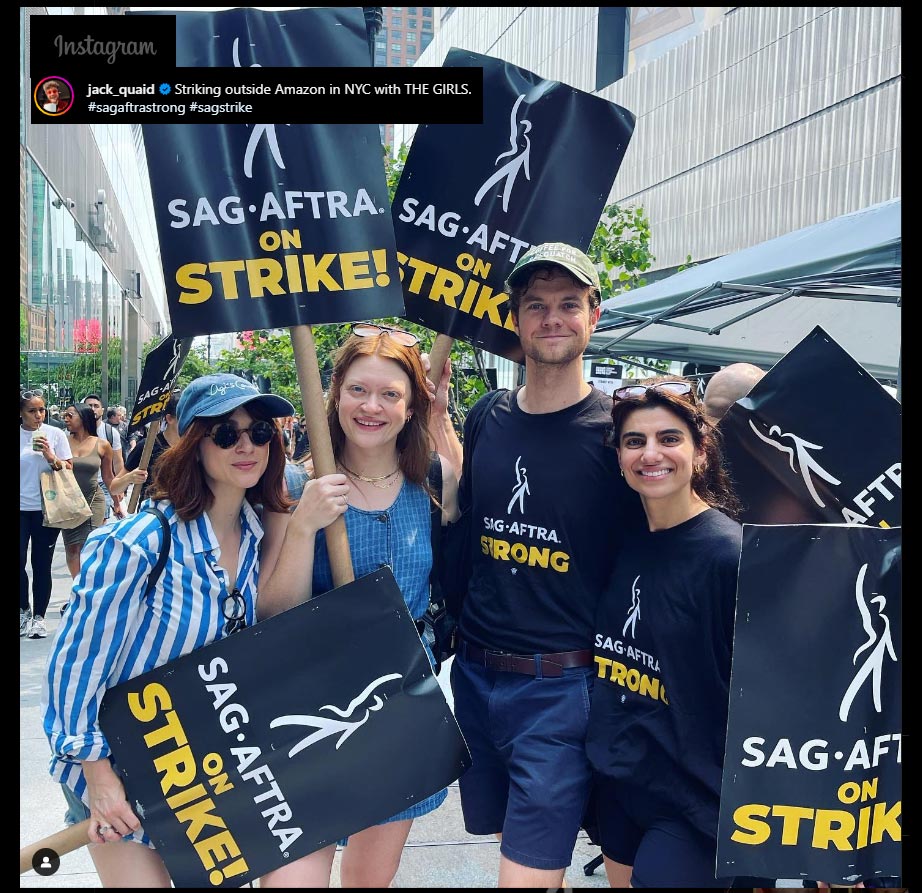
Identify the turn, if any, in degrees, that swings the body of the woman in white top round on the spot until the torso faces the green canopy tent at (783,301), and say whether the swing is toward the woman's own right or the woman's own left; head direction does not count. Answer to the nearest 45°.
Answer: approximately 45° to the woman's own left

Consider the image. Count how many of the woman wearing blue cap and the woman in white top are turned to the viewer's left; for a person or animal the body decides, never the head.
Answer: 0

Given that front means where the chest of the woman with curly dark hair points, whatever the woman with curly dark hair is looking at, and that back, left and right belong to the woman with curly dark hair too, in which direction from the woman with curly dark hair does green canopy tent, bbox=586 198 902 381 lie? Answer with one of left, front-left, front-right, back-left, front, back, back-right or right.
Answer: back-right

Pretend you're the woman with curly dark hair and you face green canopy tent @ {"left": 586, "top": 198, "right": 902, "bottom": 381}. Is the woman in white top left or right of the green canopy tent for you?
left

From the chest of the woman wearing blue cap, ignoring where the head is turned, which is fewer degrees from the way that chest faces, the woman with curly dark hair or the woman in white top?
the woman with curly dark hair

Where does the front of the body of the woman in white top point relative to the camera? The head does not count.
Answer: toward the camera

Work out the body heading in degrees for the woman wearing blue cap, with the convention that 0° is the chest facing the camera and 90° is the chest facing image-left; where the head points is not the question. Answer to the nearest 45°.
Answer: approximately 315°

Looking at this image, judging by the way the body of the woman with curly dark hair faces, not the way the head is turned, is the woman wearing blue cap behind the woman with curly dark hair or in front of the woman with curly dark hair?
in front

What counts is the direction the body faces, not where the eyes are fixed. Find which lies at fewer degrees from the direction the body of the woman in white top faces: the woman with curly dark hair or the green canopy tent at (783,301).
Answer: the woman with curly dark hair

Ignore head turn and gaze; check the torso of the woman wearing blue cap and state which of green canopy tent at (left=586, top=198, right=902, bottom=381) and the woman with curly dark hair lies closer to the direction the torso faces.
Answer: the woman with curly dark hair

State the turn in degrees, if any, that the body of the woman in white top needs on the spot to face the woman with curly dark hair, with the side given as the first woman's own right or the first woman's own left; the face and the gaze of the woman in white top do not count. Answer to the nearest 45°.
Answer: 0° — they already face them

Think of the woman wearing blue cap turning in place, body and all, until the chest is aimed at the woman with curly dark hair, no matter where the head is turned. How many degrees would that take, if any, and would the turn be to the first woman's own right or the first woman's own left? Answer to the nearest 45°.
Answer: approximately 45° to the first woman's own left

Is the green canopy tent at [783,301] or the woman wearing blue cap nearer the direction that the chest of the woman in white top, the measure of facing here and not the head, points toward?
the woman wearing blue cap
